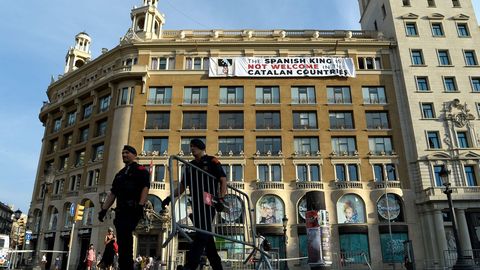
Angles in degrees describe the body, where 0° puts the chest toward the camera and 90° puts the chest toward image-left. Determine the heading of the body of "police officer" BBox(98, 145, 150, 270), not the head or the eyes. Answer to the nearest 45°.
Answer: approximately 45°

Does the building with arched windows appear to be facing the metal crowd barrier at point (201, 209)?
yes

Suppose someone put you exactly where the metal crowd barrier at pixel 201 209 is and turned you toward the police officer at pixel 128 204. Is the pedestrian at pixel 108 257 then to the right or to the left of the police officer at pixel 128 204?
right

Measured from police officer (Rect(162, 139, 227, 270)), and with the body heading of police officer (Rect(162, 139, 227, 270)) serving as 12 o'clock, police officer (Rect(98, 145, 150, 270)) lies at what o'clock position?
police officer (Rect(98, 145, 150, 270)) is roughly at 2 o'clock from police officer (Rect(162, 139, 227, 270)).

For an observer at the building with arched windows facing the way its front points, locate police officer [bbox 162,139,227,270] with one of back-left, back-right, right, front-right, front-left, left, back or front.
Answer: front

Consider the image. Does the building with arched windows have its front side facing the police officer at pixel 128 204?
yes

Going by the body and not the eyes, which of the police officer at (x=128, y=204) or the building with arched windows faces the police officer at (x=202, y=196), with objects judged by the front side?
the building with arched windows

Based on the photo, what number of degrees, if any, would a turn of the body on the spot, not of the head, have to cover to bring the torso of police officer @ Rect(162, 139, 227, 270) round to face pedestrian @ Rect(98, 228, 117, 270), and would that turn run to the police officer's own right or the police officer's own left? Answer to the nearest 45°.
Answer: approximately 135° to the police officer's own right

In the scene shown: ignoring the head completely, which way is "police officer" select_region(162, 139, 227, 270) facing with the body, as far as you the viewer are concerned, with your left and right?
facing the viewer and to the left of the viewer

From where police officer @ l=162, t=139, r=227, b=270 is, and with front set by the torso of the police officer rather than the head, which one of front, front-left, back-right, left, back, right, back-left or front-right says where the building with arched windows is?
back-right

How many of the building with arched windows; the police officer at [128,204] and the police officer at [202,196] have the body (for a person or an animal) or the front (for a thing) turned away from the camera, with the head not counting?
0

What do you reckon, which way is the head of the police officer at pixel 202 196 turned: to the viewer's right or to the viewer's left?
to the viewer's left

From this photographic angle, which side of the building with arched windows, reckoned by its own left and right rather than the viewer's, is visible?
front

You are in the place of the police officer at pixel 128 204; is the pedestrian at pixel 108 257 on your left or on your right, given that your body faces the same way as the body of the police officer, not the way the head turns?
on your right

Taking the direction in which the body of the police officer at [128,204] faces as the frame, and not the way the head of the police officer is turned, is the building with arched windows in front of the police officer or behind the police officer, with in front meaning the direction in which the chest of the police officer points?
behind

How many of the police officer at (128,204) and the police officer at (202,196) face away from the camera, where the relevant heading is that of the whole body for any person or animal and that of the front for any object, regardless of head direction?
0
